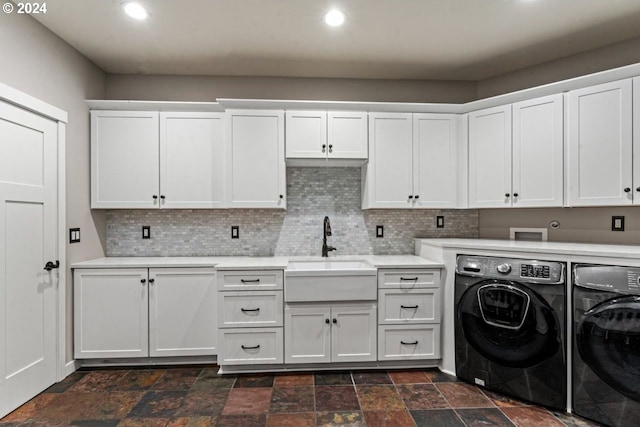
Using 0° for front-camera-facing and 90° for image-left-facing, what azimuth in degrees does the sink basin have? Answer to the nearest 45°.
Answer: approximately 0°

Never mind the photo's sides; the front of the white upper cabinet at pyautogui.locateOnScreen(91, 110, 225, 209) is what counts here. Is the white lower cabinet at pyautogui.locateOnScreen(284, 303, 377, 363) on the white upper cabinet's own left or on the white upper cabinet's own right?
on the white upper cabinet's own left

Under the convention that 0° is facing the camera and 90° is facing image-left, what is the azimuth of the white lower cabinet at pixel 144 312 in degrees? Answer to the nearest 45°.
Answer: approximately 0°
